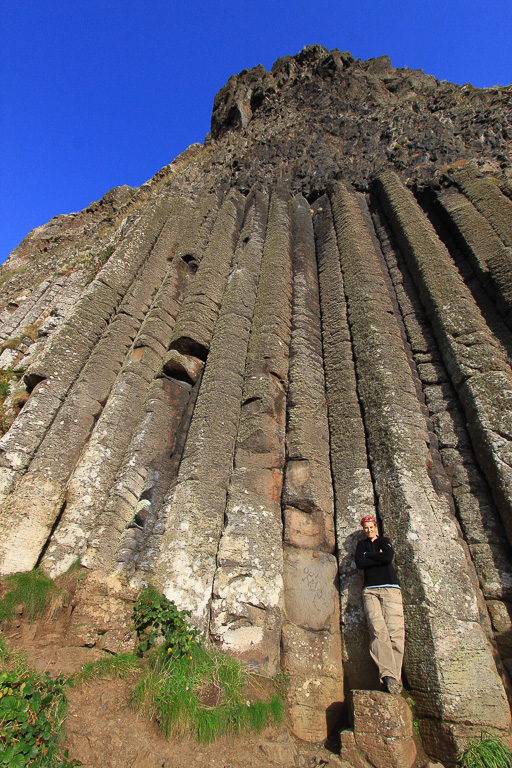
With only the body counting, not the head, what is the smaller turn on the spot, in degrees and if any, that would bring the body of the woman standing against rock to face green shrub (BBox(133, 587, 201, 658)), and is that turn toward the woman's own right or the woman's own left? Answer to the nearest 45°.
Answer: approximately 90° to the woman's own right

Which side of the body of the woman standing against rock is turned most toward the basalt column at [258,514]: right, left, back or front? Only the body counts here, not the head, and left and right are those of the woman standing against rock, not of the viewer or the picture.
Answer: right

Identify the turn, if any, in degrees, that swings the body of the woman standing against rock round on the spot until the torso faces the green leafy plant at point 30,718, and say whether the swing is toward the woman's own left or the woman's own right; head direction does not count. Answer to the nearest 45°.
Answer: approximately 45° to the woman's own right

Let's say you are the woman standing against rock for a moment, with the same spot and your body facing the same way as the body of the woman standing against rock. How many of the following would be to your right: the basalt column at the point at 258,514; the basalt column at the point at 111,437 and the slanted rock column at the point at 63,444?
3

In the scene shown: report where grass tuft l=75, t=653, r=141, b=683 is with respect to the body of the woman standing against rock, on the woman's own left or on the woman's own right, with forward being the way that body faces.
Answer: on the woman's own right

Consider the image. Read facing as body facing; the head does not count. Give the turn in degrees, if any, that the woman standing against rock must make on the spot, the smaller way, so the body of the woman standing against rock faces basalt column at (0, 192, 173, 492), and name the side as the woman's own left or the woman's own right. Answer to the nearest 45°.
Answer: approximately 90° to the woman's own right

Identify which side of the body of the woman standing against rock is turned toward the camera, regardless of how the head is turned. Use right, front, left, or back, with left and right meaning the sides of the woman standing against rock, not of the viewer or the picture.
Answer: front

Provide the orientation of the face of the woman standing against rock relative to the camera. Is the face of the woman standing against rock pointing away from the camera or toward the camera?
toward the camera
